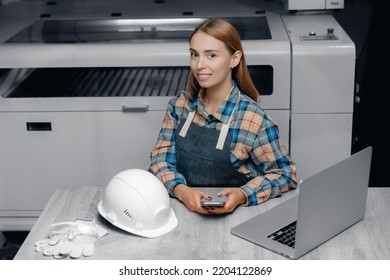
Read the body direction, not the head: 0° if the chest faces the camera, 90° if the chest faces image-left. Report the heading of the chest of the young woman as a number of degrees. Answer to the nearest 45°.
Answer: approximately 45°

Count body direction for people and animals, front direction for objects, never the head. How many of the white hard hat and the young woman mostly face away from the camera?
0

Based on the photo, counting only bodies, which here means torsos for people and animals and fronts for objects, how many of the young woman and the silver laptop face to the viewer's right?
0

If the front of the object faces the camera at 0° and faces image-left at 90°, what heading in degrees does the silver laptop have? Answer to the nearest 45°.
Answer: approximately 135°

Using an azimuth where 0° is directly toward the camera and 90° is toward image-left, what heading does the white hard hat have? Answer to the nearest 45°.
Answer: approximately 315°
